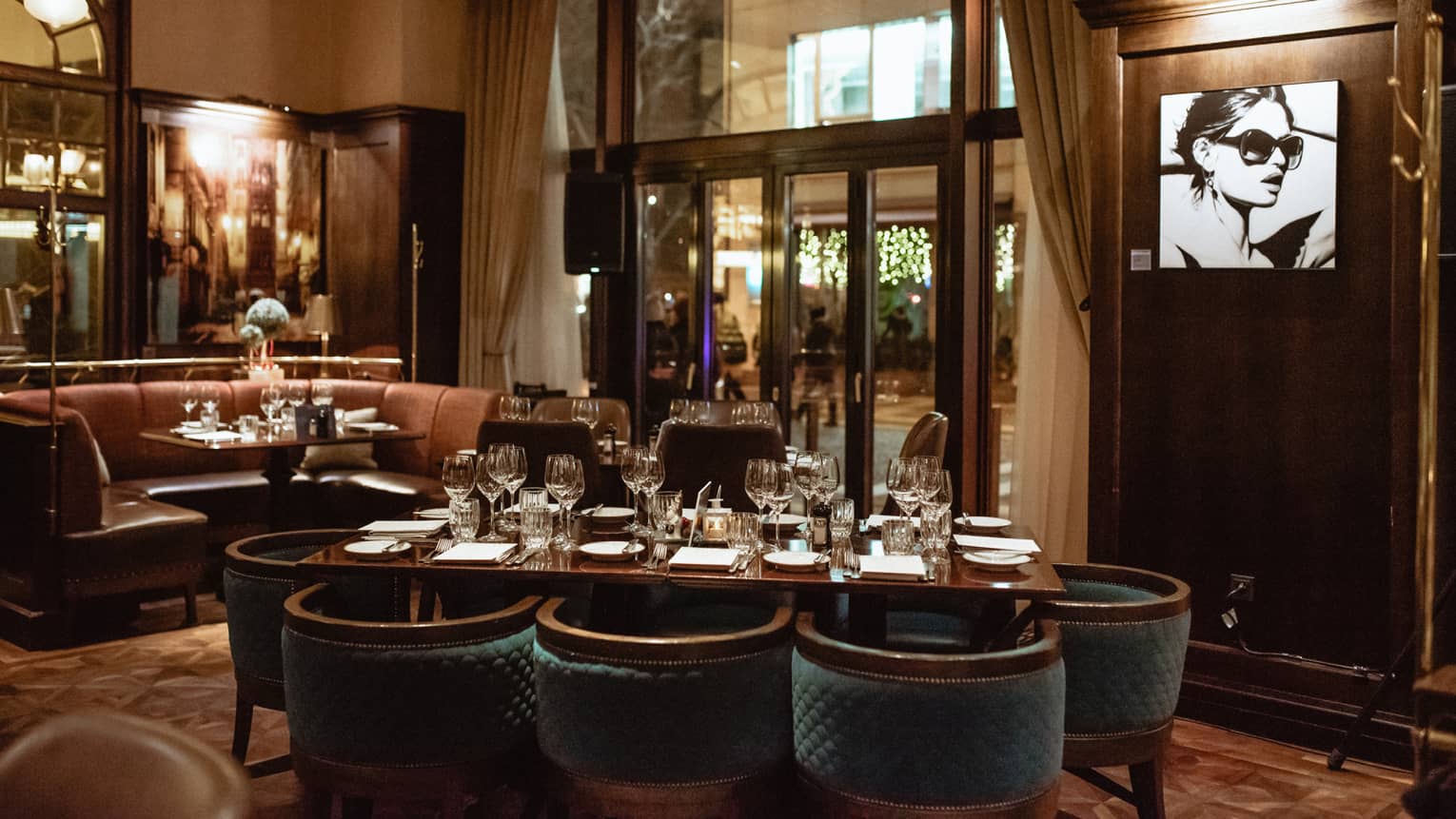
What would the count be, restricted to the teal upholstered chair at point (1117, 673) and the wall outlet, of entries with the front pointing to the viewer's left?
1

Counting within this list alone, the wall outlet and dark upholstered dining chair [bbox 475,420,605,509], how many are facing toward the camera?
2

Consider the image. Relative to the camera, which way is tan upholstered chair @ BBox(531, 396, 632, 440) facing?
toward the camera

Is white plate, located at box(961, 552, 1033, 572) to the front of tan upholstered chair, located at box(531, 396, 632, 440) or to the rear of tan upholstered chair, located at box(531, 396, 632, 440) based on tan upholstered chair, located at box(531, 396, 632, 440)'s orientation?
to the front

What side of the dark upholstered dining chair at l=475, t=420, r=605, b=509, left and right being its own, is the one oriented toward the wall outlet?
left

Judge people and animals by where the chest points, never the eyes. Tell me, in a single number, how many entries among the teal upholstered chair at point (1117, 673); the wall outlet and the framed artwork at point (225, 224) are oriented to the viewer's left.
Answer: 1

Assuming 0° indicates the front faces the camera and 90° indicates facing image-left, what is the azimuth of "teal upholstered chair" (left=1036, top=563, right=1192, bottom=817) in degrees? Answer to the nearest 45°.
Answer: approximately 90°

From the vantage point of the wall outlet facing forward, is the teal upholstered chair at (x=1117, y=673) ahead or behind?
ahead

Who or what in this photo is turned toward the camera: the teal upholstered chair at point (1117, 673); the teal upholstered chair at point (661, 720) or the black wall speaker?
the black wall speaker

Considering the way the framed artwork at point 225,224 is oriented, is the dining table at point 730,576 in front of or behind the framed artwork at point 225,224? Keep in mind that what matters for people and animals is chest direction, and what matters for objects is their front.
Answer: in front

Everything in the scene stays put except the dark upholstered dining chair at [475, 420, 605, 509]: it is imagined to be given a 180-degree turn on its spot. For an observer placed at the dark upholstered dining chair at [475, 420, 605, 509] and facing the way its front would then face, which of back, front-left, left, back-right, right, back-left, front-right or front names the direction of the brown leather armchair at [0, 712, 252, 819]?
back

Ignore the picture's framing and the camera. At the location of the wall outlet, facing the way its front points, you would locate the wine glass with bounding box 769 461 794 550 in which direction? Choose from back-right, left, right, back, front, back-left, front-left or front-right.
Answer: front-right

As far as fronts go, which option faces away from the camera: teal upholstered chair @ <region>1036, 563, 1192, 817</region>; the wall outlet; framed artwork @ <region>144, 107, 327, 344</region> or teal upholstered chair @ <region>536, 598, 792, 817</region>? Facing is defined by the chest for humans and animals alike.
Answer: teal upholstered chair @ <region>536, 598, 792, 817</region>

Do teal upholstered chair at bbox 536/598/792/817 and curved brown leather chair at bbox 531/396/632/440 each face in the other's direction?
yes
